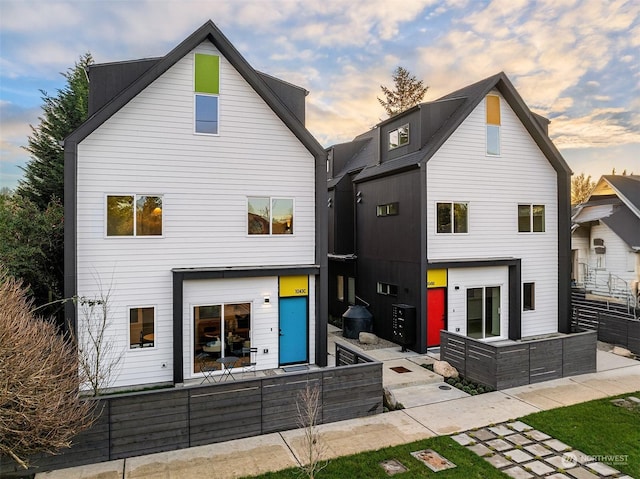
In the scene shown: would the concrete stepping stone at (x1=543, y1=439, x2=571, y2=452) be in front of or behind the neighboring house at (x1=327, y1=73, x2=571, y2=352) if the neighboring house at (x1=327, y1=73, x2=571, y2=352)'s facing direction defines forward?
in front

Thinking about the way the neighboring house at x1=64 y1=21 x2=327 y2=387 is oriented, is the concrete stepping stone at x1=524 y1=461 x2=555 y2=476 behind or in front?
in front

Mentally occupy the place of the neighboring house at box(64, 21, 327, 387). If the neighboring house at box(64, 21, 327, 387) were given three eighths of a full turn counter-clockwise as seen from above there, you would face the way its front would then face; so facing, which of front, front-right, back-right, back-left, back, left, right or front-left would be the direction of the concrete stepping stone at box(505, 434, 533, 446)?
right

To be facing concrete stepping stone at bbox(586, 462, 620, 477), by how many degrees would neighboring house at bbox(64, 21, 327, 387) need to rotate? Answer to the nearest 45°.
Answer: approximately 45° to its left

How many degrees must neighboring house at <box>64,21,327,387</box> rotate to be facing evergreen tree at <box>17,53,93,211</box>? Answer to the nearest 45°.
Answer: approximately 135° to its right

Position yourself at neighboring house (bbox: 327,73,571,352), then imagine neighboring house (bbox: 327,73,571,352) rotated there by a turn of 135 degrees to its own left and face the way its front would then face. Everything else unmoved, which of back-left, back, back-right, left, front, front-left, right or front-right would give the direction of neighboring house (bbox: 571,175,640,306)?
front-right

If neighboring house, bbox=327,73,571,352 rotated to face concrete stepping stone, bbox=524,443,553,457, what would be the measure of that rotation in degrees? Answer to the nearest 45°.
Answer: approximately 45° to its right

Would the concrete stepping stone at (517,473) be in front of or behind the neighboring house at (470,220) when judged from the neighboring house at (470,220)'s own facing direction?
in front

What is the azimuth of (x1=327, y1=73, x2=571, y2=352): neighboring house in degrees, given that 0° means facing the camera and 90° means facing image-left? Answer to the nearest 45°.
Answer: approximately 315°

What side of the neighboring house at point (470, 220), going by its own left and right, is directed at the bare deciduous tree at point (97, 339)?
right

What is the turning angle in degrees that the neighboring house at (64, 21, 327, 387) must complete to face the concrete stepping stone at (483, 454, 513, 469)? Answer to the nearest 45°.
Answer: approximately 45° to its left

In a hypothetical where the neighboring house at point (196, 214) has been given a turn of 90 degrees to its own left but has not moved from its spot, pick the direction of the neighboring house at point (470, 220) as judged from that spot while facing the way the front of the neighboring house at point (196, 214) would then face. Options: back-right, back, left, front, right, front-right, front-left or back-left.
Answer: front

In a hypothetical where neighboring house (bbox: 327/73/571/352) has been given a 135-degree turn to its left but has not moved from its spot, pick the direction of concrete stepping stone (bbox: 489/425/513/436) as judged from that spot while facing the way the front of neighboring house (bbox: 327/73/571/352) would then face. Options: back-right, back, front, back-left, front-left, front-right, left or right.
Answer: back

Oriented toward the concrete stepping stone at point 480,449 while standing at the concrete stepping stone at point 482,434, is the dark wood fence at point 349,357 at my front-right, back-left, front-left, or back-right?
back-right

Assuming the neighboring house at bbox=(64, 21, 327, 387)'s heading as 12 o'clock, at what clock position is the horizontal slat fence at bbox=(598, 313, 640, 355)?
The horizontal slat fence is roughly at 9 o'clock from the neighboring house.

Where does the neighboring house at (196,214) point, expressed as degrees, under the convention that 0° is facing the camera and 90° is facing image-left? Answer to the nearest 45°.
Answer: approximately 0°

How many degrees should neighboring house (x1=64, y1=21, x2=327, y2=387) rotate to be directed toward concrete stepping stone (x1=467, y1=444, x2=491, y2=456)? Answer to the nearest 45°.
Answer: approximately 45° to its left
